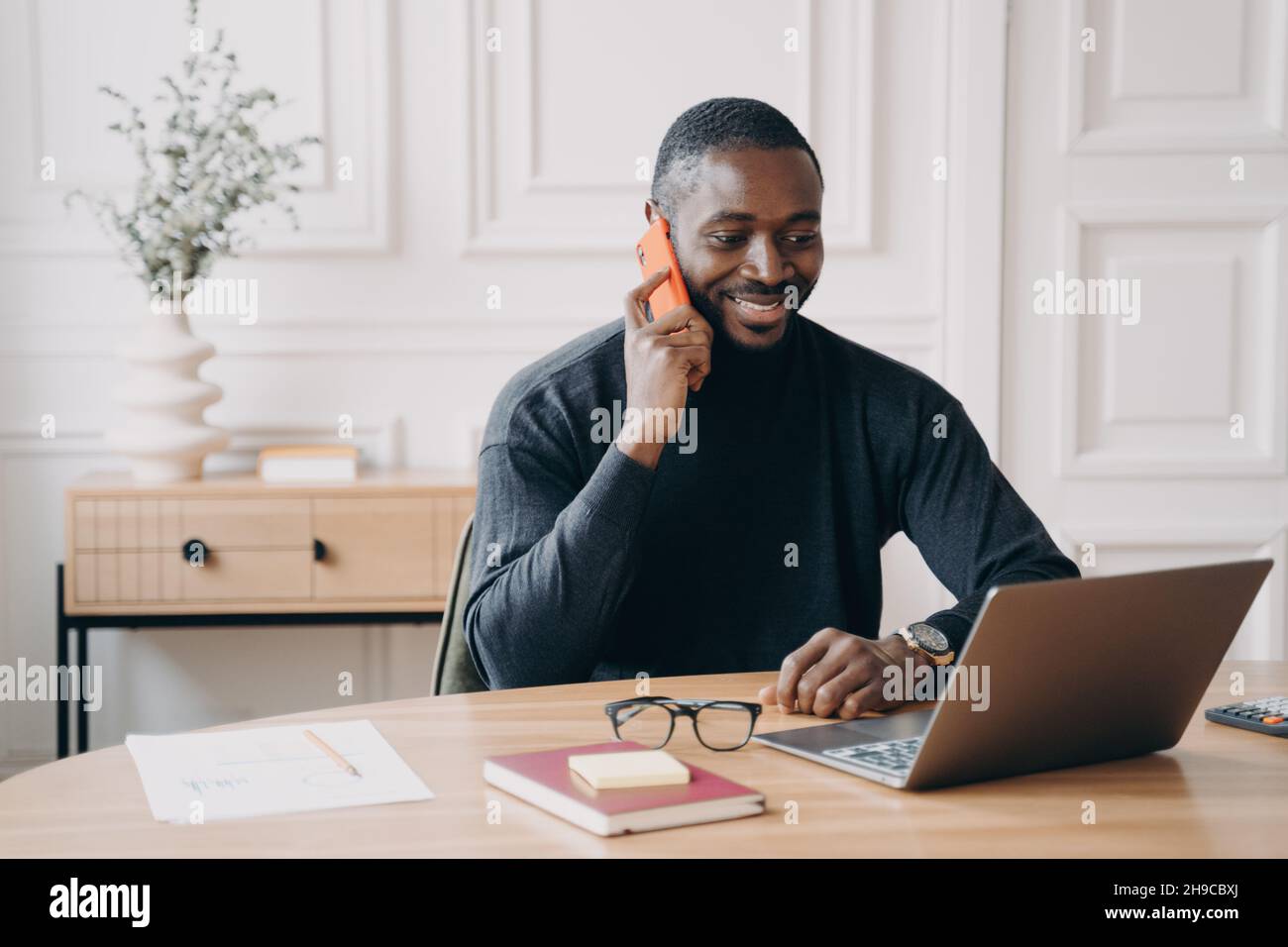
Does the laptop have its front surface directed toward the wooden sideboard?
yes

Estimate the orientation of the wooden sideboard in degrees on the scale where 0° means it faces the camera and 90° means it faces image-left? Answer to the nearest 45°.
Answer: approximately 0°

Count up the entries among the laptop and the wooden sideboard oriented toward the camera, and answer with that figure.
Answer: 1

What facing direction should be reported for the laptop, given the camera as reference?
facing away from the viewer and to the left of the viewer

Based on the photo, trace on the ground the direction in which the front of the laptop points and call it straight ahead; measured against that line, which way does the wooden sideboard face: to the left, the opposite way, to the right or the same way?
the opposite way

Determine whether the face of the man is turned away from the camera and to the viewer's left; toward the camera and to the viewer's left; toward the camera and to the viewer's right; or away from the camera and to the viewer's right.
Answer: toward the camera and to the viewer's right

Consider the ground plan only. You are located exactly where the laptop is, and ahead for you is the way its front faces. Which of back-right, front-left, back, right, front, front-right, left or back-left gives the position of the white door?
front-right

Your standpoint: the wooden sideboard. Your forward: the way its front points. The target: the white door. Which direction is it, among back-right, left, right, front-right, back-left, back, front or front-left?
left

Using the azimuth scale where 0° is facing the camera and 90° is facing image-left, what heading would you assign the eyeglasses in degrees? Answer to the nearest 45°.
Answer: approximately 0°

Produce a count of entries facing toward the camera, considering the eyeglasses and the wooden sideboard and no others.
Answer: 2
